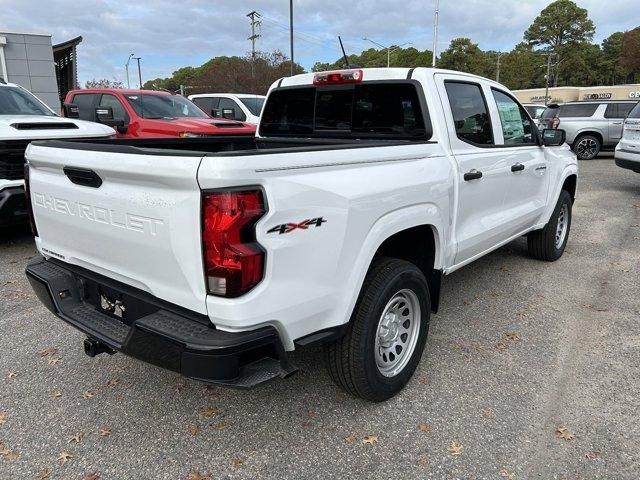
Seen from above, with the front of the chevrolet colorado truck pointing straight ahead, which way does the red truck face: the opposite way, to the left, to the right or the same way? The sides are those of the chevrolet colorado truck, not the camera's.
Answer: to the right

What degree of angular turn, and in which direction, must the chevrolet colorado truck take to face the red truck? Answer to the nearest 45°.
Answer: approximately 45° to its left

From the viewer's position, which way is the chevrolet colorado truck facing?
facing away from the viewer and to the right of the viewer
